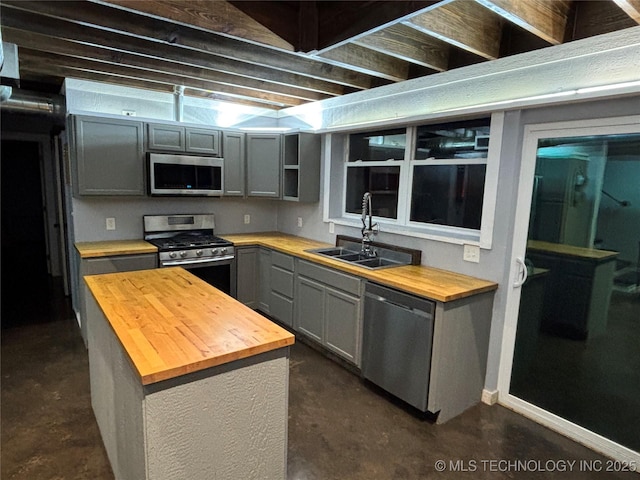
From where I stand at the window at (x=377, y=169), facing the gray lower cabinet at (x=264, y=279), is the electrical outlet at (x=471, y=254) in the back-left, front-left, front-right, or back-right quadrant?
back-left

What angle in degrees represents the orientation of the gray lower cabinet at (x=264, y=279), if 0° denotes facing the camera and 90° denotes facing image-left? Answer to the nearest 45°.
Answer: approximately 45°

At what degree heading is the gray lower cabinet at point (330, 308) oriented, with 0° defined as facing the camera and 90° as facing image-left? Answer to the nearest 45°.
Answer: approximately 45°

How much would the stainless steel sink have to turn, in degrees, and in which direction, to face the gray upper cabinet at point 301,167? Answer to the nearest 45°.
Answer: approximately 90° to its right

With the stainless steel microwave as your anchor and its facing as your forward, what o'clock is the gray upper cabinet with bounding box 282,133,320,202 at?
The gray upper cabinet is roughly at 9 o'clock from the stainless steel microwave.

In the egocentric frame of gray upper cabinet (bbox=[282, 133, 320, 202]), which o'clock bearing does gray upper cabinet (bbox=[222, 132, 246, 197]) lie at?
gray upper cabinet (bbox=[222, 132, 246, 197]) is roughly at 2 o'clock from gray upper cabinet (bbox=[282, 133, 320, 202]).

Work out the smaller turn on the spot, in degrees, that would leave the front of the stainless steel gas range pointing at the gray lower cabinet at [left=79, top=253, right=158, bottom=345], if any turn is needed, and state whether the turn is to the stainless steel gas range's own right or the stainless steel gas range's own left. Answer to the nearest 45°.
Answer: approximately 45° to the stainless steel gas range's own right

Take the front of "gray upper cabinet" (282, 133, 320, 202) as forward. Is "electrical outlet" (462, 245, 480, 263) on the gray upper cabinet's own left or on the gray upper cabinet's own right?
on the gray upper cabinet's own left

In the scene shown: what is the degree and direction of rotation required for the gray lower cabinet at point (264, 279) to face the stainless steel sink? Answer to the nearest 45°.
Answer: approximately 90° to its left

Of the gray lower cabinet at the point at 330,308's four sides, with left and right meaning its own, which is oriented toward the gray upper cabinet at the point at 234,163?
right

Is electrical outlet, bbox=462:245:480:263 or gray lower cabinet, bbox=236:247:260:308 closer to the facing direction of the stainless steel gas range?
the electrical outlet

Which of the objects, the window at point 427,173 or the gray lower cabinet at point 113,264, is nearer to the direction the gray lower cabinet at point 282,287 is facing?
the gray lower cabinet
